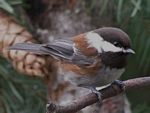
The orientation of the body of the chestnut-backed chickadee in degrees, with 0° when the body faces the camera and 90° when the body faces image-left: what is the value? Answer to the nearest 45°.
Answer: approximately 270°
